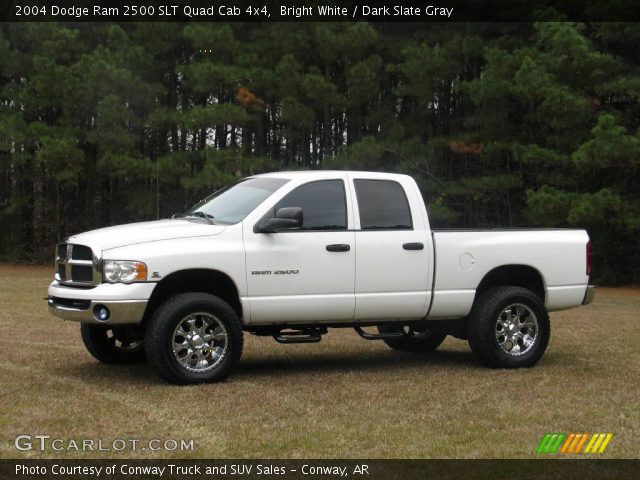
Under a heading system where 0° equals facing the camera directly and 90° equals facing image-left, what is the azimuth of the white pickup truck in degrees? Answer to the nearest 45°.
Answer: approximately 45°
